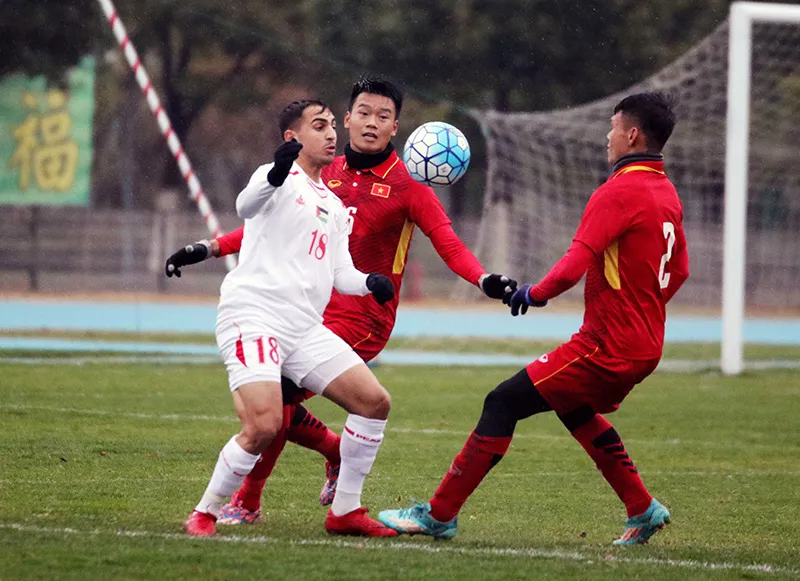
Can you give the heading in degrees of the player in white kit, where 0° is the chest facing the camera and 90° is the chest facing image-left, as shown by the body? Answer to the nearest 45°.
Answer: approximately 315°

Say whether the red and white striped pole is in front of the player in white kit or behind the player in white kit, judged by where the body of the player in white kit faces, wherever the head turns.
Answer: behind

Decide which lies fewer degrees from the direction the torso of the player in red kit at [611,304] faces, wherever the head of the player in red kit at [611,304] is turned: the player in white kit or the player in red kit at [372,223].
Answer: the player in red kit

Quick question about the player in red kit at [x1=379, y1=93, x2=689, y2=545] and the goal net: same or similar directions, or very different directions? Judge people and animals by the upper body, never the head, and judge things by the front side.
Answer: very different directions

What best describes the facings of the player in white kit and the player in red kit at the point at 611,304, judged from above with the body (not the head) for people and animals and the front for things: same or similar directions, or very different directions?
very different directions

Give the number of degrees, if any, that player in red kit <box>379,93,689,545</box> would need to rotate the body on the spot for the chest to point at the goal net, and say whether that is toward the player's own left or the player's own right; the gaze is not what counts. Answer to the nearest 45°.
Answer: approximately 45° to the player's own right

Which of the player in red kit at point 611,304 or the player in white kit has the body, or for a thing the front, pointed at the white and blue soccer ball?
the player in red kit

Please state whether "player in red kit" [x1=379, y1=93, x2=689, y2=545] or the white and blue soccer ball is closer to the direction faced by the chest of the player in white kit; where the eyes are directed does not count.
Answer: the player in red kit

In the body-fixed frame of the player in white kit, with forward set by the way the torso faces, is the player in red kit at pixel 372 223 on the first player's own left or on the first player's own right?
on the first player's own left

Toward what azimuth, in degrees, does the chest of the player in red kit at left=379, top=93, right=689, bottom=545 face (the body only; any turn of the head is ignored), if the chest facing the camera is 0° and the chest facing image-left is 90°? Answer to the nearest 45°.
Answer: approximately 135°
